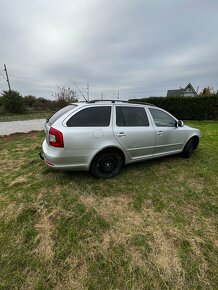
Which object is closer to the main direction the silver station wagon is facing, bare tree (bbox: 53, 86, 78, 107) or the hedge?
the hedge

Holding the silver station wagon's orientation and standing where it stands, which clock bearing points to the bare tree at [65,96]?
The bare tree is roughly at 10 o'clock from the silver station wagon.

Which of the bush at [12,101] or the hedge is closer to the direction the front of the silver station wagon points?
the hedge

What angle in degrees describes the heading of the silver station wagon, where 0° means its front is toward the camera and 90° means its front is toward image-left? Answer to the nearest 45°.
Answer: approximately 225°

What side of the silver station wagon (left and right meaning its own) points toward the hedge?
front

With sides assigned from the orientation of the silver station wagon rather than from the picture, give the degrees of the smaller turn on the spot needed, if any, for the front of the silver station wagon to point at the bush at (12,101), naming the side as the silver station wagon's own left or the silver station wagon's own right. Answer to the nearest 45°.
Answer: approximately 90° to the silver station wagon's own left
